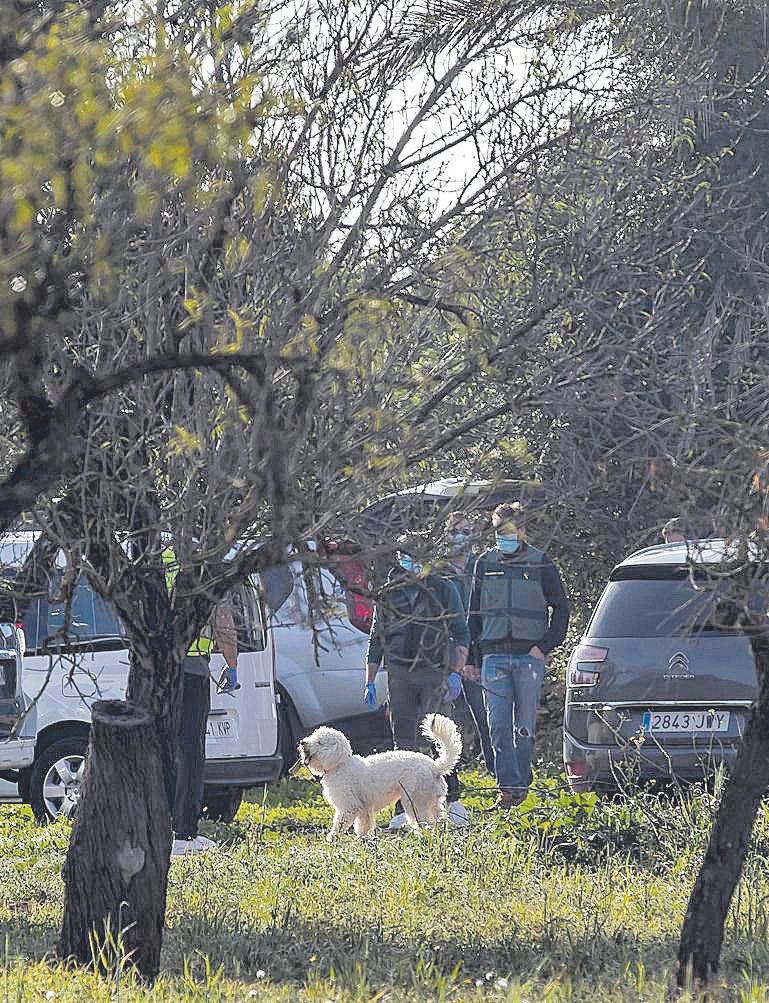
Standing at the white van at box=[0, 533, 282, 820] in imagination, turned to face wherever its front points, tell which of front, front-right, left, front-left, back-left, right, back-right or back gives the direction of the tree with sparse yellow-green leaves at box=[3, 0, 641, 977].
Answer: back-left

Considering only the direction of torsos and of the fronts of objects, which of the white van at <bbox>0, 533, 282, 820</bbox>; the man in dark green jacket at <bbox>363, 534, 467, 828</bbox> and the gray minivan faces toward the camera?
the man in dark green jacket

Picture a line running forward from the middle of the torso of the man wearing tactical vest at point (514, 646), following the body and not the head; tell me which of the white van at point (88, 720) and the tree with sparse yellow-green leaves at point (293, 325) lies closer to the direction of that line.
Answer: the tree with sparse yellow-green leaves

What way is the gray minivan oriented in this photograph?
away from the camera

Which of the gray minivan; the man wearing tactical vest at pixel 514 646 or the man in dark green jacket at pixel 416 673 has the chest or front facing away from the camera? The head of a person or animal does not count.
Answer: the gray minivan

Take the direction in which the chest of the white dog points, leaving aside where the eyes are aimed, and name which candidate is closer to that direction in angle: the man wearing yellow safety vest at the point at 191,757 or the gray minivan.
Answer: the man wearing yellow safety vest

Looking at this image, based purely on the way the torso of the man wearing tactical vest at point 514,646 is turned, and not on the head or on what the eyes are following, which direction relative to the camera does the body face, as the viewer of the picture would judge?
toward the camera

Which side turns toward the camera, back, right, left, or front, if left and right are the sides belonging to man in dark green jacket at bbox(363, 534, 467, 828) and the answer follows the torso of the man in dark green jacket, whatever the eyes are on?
front

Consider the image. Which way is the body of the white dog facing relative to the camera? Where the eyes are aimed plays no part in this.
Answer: to the viewer's left

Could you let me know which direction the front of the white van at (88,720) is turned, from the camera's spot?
facing away from the viewer and to the left of the viewer

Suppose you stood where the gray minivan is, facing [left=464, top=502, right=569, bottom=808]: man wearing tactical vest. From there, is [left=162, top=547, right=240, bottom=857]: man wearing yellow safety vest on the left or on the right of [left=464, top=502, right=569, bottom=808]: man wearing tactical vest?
left

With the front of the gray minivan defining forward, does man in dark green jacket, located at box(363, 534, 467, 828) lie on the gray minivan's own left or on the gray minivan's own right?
on the gray minivan's own left

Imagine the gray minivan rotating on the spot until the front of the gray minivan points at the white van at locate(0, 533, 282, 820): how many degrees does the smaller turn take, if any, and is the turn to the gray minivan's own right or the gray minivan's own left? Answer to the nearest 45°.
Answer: approximately 90° to the gray minivan's own left
